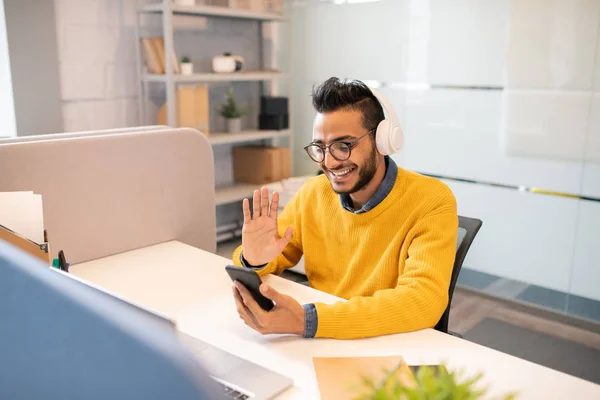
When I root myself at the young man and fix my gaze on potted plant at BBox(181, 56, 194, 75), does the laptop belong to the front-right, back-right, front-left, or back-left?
back-left

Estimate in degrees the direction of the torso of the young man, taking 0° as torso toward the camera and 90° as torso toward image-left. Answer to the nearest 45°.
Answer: approximately 45°

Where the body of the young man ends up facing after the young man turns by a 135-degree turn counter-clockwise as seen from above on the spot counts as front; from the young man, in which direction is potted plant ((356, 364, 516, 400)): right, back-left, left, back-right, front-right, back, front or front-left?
right

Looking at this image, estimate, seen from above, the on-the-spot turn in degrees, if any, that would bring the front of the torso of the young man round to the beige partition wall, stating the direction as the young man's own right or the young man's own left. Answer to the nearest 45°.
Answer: approximately 45° to the young man's own right

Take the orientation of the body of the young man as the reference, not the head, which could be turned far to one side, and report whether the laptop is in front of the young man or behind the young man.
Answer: in front

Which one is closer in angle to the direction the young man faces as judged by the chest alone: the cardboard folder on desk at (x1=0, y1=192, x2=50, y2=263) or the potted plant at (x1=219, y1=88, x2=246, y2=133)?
the cardboard folder on desk

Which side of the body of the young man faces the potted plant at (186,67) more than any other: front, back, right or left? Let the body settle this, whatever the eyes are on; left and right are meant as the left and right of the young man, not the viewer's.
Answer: right

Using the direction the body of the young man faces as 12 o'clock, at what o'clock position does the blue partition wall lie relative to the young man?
The blue partition wall is roughly at 11 o'clock from the young man.

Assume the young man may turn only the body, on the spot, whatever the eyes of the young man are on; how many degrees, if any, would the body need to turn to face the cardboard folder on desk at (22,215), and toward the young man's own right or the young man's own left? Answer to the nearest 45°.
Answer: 0° — they already face it

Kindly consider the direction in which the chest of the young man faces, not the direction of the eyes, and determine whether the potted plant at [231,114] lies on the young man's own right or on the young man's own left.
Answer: on the young man's own right
